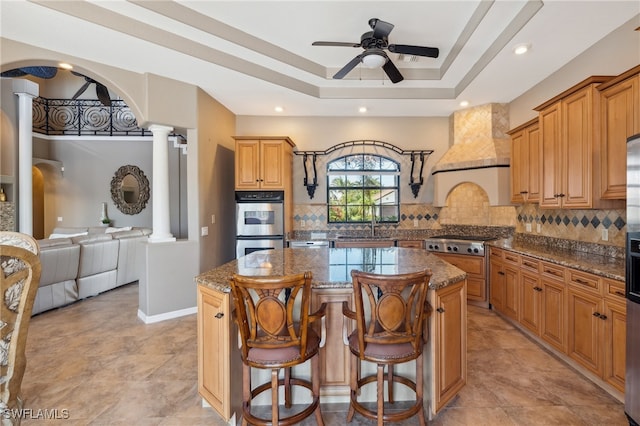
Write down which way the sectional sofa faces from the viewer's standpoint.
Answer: facing away from the viewer and to the left of the viewer

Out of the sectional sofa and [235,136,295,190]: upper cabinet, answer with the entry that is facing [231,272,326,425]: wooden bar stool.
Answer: the upper cabinet

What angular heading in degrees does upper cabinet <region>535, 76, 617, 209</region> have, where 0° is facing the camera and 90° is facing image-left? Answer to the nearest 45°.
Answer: approximately 45°

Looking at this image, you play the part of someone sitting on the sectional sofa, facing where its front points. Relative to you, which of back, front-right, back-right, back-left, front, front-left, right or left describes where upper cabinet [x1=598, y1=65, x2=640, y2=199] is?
back

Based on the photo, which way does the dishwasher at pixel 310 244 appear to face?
toward the camera

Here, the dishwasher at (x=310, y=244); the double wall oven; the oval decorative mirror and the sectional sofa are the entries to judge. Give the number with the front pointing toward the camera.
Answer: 3

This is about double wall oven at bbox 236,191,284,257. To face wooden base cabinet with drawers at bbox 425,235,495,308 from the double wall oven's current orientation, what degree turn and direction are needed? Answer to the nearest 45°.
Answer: approximately 90° to its left

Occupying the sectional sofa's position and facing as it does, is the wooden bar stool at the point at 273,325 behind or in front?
behind

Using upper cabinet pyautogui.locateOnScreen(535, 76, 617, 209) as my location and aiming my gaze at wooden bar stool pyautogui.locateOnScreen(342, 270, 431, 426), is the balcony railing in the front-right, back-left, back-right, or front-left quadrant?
front-right

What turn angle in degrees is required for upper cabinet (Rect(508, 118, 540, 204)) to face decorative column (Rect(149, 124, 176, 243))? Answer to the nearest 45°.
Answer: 0° — it already faces it

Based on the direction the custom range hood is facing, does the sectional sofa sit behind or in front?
in front

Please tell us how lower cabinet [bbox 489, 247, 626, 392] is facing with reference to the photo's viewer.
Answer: facing the viewer and to the left of the viewer
